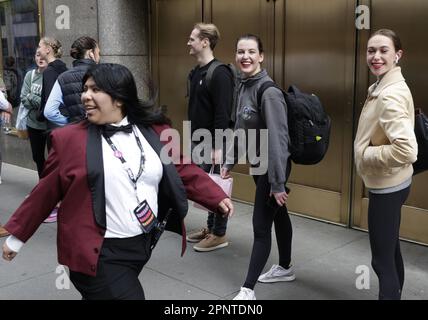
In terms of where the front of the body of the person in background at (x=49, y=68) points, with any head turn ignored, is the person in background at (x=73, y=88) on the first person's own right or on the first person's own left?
on the first person's own left

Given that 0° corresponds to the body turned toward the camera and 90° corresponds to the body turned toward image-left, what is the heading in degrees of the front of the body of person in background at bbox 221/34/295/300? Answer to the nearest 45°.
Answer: approximately 45°

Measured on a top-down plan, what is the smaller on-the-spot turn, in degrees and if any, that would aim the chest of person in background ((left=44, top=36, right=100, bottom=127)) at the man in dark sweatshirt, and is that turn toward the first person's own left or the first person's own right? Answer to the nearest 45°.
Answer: approximately 90° to the first person's own right

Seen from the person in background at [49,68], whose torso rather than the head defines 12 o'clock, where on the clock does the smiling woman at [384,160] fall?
The smiling woman is roughly at 8 o'clock from the person in background.

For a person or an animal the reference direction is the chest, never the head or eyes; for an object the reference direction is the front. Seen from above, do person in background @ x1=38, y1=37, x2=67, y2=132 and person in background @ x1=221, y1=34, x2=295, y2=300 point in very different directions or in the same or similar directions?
same or similar directions

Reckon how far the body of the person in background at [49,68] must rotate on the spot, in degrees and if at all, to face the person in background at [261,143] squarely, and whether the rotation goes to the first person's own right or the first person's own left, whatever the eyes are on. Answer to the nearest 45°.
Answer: approximately 135° to the first person's own left

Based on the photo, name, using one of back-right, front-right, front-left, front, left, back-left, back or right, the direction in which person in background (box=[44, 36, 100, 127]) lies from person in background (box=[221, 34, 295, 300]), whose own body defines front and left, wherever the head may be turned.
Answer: right

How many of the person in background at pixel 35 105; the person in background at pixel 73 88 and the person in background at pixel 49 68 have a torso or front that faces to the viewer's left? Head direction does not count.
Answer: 1

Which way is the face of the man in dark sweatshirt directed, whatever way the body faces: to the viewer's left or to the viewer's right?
to the viewer's left

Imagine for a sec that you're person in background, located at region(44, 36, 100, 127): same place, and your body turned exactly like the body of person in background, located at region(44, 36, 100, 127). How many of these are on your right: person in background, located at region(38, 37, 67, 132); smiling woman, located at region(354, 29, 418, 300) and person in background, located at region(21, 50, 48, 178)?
1

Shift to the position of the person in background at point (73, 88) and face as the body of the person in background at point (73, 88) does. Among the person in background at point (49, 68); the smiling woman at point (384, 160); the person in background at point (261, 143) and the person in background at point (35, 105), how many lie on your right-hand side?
2

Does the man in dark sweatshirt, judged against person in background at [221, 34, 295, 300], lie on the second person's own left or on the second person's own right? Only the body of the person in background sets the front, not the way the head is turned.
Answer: on the second person's own right

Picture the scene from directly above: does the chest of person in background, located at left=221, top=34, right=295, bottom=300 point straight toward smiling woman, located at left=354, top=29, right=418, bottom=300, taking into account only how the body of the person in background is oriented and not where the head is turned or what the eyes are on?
no
